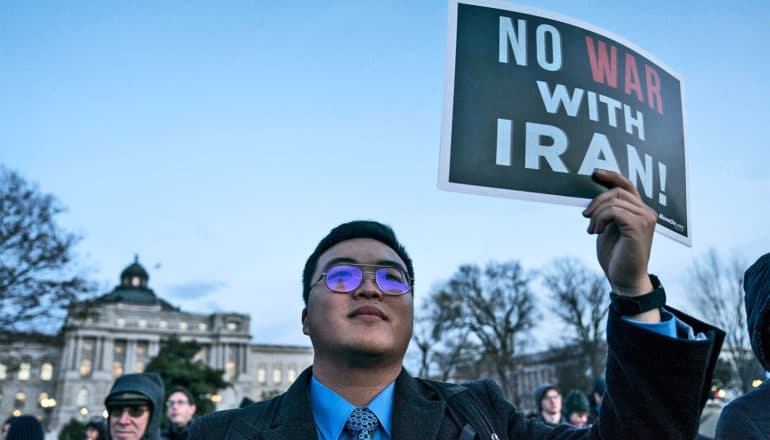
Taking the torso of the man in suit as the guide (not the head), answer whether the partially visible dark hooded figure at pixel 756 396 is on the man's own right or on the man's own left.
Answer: on the man's own left

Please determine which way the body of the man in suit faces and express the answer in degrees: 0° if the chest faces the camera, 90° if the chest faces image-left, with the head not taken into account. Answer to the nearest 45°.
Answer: approximately 0°

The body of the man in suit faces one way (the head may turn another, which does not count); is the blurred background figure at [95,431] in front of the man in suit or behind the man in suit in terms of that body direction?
behind

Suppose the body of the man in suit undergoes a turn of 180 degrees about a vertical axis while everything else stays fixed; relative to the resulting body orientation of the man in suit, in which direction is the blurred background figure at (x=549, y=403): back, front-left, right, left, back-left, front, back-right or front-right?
front
